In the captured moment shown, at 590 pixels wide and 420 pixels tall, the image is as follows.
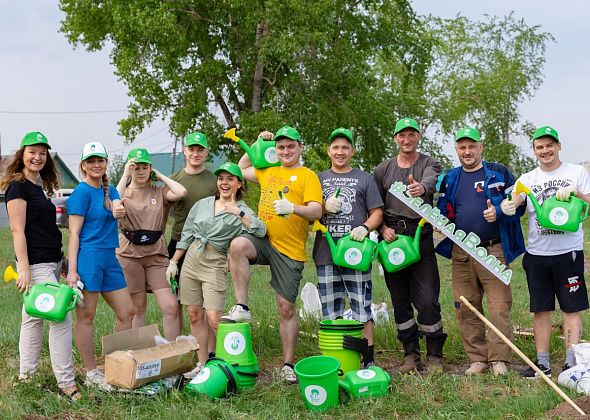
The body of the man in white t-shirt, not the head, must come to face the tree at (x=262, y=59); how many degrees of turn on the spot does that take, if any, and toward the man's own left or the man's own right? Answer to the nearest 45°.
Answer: approximately 135° to the man's own right

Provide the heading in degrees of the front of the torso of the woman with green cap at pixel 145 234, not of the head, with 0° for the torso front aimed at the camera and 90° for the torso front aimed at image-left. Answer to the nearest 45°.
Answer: approximately 0°

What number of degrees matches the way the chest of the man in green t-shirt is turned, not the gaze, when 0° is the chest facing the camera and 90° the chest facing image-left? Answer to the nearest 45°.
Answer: approximately 0°

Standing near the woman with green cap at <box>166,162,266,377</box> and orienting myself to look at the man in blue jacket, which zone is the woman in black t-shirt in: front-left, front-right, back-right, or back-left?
back-right

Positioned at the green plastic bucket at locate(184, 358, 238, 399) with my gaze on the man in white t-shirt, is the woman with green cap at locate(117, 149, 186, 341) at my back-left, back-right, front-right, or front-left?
back-left

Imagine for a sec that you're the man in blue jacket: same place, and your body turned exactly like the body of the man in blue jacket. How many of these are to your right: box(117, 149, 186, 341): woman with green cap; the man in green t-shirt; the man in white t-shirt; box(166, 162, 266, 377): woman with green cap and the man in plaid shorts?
4
